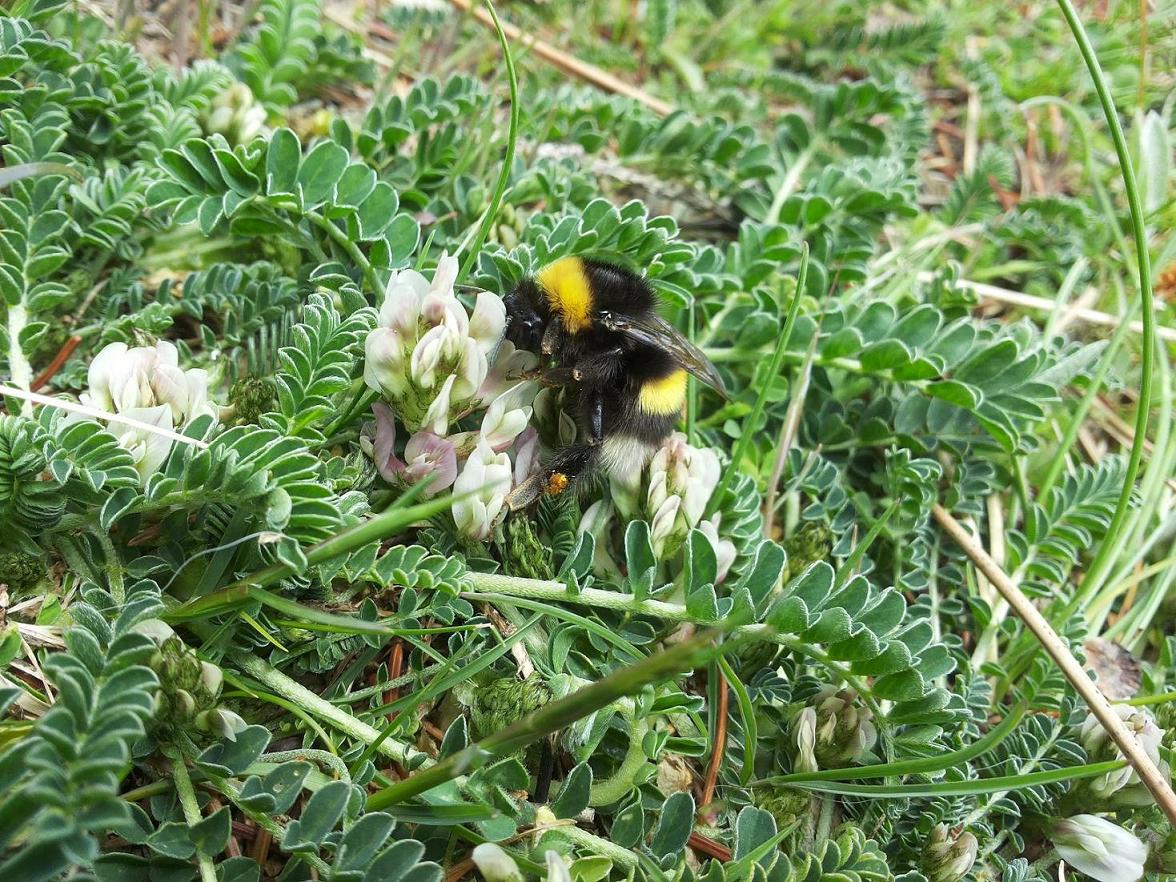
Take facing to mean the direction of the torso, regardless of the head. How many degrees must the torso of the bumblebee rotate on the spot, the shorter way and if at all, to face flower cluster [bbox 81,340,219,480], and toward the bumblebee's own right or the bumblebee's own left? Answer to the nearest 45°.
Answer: approximately 45° to the bumblebee's own left

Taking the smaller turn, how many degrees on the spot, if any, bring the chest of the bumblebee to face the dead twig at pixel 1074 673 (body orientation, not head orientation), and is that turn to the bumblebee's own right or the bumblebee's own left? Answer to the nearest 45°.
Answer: approximately 180°

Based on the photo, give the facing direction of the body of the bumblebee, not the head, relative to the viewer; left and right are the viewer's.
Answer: facing to the left of the viewer

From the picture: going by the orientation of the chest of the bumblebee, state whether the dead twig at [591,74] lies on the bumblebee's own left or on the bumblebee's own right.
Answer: on the bumblebee's own right
